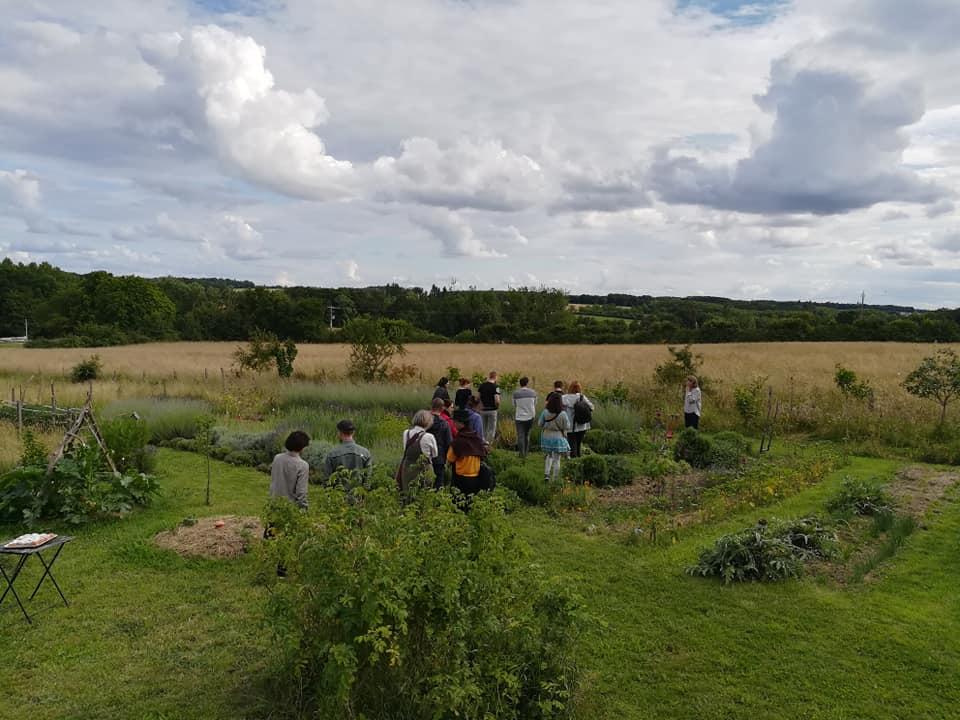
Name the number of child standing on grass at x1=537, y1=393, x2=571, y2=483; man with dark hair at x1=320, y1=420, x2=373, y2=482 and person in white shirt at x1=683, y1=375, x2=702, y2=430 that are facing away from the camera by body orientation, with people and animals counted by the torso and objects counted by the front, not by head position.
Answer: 2

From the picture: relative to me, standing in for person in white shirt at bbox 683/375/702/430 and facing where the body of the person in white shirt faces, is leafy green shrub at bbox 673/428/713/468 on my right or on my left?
on my left

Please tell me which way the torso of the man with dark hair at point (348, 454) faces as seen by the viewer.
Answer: away from the camera

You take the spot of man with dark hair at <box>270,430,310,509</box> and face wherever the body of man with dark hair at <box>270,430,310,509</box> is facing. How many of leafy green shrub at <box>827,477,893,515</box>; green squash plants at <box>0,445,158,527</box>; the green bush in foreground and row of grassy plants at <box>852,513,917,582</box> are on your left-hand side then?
1

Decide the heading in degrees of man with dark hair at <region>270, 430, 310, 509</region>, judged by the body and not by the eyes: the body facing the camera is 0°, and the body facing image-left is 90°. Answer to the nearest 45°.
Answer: approximately 225°

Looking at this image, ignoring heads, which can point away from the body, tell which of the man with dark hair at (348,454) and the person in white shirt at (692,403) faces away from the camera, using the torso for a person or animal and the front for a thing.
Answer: the man with dark hair

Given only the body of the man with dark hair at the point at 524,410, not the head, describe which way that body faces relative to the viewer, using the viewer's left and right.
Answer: facing away from the viewer

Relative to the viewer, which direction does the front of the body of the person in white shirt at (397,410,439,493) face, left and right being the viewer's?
facing away from the viewer and to the right of the viewer

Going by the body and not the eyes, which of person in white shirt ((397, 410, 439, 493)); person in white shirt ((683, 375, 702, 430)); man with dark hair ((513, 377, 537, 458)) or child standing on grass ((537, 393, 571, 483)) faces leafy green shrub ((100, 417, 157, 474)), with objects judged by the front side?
person in white shirt ((683, 375, 702, 430))

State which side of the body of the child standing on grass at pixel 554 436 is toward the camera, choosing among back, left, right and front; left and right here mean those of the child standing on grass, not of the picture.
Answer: back

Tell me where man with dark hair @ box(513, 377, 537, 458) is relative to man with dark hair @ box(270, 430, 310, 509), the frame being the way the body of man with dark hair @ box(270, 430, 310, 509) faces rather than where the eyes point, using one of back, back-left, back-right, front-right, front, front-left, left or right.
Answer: front
